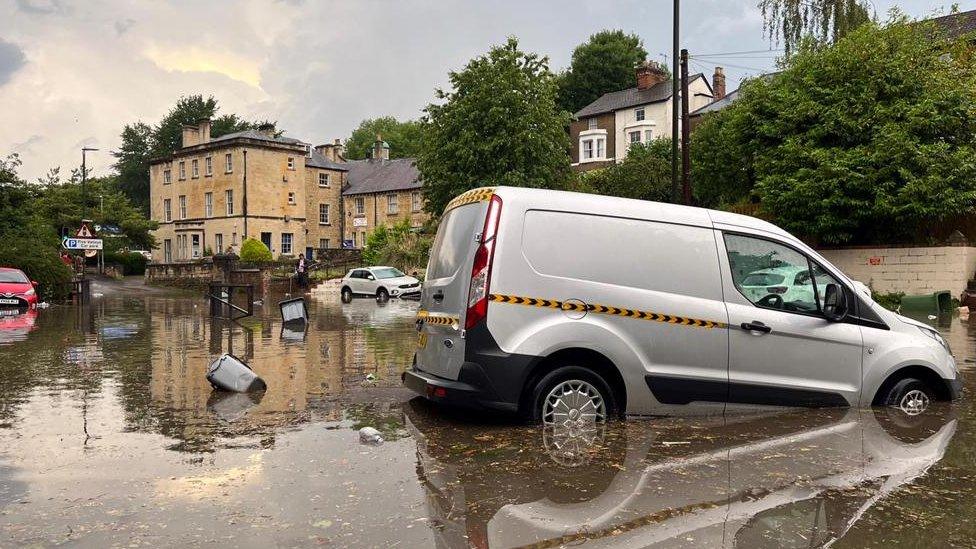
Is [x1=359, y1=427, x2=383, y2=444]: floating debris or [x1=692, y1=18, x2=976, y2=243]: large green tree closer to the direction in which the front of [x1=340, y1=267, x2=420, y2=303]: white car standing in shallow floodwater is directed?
the large green tree

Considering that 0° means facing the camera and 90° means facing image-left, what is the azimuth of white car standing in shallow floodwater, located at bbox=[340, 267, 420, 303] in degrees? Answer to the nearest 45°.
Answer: approximately 315°

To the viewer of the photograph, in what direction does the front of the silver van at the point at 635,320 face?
facing away from the viewer and to the right of the viewer

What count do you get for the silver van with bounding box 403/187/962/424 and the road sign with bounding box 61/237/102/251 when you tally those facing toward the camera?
1

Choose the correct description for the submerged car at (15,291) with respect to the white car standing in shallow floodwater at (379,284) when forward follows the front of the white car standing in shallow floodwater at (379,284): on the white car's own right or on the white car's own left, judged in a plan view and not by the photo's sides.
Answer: on the white car's own right

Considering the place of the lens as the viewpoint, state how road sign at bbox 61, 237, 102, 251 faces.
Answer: facing the viewer

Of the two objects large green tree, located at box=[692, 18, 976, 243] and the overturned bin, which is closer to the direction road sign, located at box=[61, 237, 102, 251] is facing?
the overturned bin

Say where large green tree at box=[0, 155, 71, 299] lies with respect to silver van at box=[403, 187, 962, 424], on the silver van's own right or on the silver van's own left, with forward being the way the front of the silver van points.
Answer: on the silver van's own left

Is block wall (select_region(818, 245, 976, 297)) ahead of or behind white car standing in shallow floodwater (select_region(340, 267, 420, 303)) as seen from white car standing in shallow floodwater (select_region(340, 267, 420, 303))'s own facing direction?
ahead

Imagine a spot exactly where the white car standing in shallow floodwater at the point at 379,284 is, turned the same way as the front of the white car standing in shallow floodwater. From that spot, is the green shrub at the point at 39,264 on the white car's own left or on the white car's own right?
on the white car's own right
